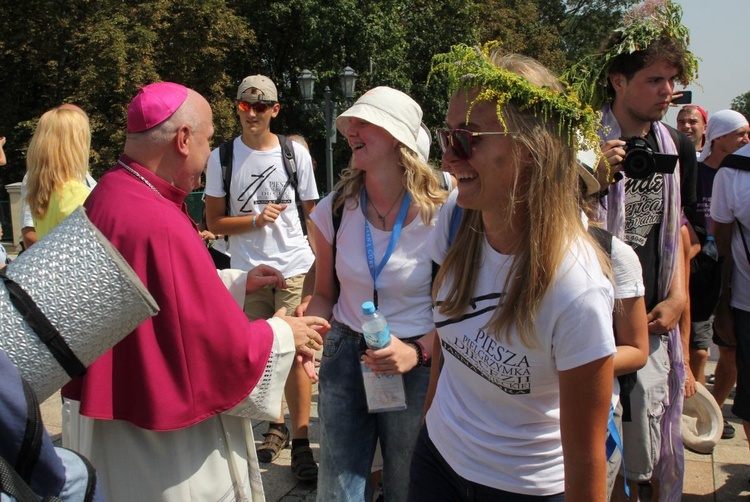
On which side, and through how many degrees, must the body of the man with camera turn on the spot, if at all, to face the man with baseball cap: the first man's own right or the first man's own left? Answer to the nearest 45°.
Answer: approximately 90° to the first man's own right

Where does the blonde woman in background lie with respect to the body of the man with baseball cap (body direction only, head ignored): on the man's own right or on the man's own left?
on the man's own right

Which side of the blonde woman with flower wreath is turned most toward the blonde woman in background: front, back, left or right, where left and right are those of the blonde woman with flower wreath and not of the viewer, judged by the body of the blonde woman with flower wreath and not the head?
right

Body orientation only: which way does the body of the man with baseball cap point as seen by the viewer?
toward the camera

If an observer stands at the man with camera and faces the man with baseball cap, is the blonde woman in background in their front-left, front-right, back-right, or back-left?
front-left

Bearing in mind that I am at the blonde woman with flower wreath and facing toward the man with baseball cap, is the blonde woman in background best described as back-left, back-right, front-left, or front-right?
front-left

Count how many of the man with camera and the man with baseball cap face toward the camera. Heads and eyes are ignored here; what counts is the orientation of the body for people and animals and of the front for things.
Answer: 2

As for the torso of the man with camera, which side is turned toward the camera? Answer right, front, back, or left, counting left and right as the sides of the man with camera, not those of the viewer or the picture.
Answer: front

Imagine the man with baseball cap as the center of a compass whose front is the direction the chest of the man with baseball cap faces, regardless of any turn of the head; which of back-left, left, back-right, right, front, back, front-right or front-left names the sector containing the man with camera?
front-left

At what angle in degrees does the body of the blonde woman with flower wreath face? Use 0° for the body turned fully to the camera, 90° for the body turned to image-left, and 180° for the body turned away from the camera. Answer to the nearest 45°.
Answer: approximately 45°

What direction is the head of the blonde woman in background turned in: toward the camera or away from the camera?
away from the camera

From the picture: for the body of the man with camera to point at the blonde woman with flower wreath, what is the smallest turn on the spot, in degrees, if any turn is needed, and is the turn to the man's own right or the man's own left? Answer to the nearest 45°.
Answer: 0° — they already face them

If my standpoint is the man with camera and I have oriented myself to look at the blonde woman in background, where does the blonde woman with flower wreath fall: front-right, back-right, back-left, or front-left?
front-left

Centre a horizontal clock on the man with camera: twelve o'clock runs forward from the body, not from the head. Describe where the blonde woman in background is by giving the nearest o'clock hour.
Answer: The blonde woman in background is roughly at 3 o'clock from the man with camera.
